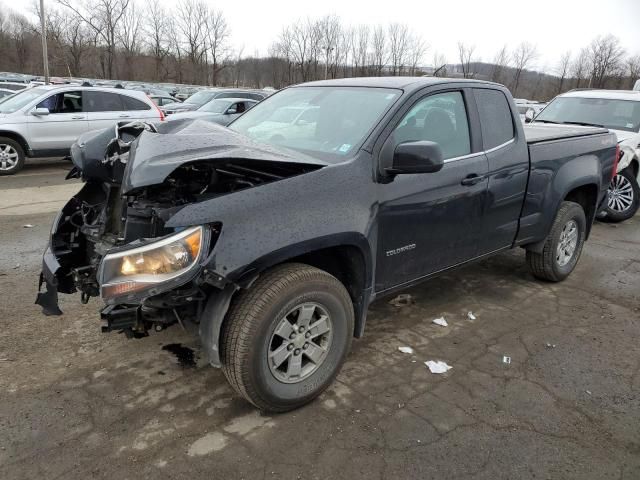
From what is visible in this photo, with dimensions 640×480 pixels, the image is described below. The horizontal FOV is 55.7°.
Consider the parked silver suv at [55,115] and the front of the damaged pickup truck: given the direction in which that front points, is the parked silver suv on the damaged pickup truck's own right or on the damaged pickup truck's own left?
on the damaged pickup truck's own right

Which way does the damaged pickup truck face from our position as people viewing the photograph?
facing the viewer and to the left of the viewer

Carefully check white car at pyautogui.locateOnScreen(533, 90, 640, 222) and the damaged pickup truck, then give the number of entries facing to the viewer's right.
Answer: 0

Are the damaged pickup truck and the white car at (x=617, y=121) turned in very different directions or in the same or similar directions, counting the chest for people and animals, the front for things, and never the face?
same or similar directions

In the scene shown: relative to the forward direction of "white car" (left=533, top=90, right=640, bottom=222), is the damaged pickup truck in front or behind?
in front

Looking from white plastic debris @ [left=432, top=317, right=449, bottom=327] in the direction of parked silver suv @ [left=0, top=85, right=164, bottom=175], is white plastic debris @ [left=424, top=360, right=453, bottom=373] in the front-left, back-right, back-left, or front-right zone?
back-left

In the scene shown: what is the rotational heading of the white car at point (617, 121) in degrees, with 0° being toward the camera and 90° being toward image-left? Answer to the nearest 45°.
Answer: approximately 45°

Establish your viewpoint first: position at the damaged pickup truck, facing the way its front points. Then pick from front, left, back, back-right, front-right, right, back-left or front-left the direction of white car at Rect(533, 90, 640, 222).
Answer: back
